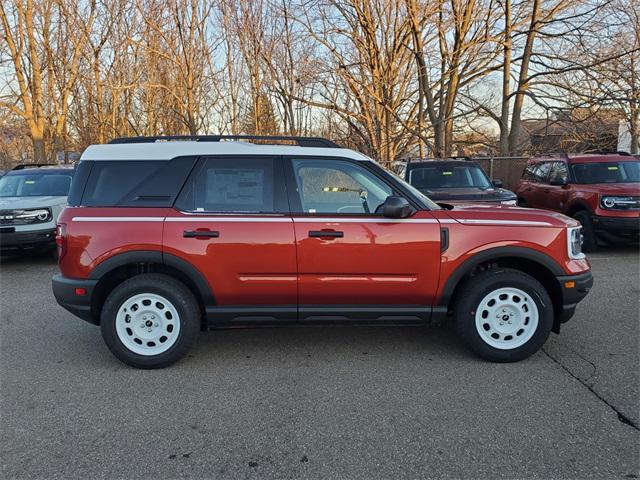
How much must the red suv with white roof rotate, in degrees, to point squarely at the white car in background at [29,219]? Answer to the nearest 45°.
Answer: approximately 135° to its left

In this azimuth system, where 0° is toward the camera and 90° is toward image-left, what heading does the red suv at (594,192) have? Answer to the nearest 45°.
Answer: approximately 315°

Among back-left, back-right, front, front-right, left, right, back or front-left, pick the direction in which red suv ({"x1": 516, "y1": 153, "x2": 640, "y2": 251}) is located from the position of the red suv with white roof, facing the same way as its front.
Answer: front-left

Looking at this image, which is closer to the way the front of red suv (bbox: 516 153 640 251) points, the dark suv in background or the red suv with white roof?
the red suv with white roof

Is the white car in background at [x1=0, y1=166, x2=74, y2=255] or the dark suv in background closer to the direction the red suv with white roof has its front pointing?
the dark suv in background

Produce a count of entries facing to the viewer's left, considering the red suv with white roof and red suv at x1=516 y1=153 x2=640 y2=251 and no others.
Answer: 0

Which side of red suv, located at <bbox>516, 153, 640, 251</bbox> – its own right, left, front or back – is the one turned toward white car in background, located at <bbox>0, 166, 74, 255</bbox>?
right

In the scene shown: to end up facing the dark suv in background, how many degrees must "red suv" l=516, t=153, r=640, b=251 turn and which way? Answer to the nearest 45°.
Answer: approximately 135° to its right

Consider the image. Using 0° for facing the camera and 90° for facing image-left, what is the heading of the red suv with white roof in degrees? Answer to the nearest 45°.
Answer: approximately 270°
